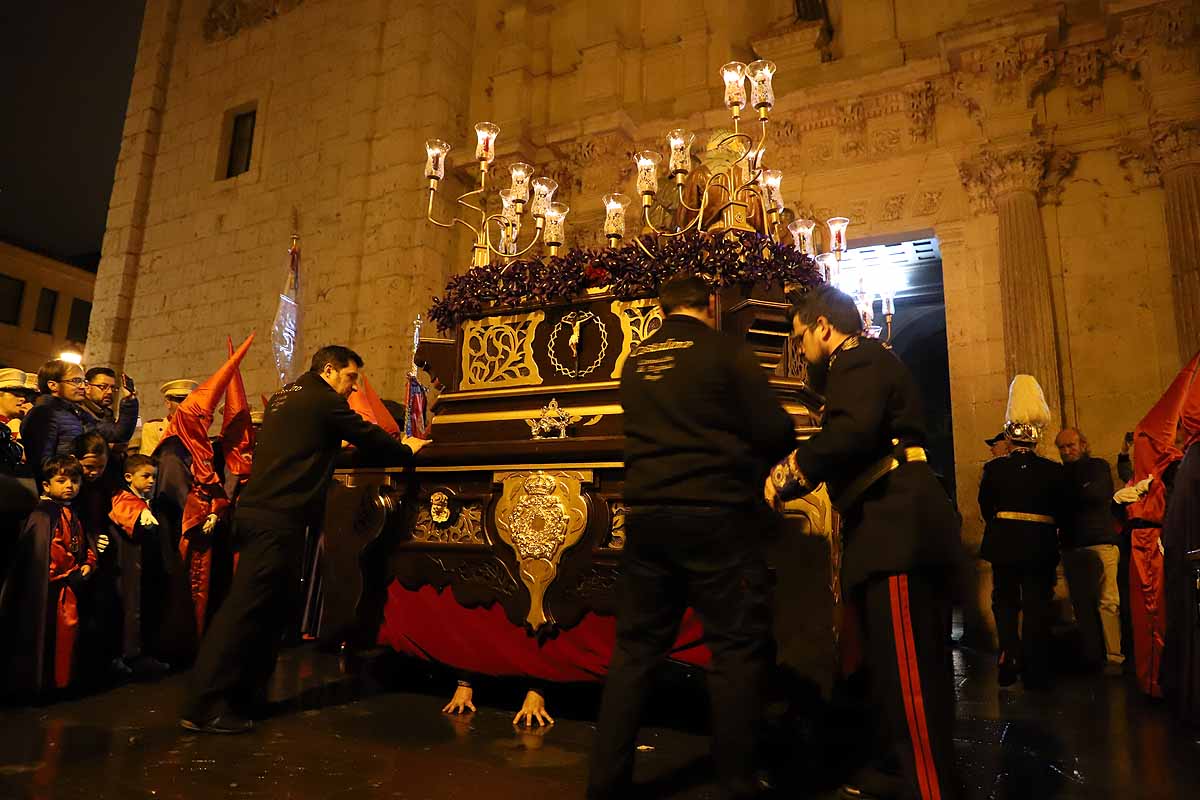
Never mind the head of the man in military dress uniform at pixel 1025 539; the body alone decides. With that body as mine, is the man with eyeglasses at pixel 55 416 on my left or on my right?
on my left

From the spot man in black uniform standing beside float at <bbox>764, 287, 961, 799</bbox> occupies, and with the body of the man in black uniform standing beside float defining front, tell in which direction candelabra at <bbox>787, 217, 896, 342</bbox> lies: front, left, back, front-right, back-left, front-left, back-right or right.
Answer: right

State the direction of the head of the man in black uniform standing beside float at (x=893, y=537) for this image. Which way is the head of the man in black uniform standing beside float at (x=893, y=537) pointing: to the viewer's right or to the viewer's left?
to the viewer's left

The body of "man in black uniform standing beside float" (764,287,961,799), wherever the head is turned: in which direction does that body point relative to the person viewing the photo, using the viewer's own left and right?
facing to the left of the viewer

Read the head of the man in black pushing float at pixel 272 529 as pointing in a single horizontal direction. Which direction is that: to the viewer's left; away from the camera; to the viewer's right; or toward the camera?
to the viewer's right

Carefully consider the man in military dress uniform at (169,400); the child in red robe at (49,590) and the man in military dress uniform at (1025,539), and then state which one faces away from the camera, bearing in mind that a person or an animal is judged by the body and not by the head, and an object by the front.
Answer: the man in military dress uniform at (1025,539)

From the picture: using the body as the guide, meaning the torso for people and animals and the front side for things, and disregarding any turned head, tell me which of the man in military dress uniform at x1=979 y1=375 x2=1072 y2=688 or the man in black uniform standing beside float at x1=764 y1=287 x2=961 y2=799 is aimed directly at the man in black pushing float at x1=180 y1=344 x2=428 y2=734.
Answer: the man in black uniform standing beside float at x1=764 y1=287 x2=961 y2=799

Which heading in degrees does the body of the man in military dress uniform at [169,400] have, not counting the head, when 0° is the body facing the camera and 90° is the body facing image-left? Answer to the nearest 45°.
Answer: approximately 315°

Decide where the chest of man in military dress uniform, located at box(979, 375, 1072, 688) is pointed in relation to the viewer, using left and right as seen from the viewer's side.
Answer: facing away from the viewer

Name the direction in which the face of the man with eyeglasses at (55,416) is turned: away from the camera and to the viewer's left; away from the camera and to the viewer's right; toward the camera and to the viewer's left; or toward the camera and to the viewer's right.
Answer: toward the camera and to the viewer's right
